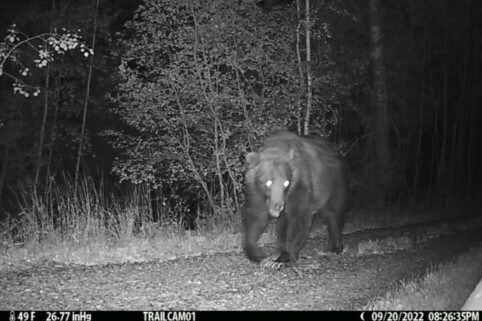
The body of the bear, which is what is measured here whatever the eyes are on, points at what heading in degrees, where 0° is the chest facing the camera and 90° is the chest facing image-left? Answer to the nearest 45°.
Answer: approximately 45°

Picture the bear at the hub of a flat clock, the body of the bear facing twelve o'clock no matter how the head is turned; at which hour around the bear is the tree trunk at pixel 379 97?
The tree trunk is roughly at 5 o'clock from the bear.
